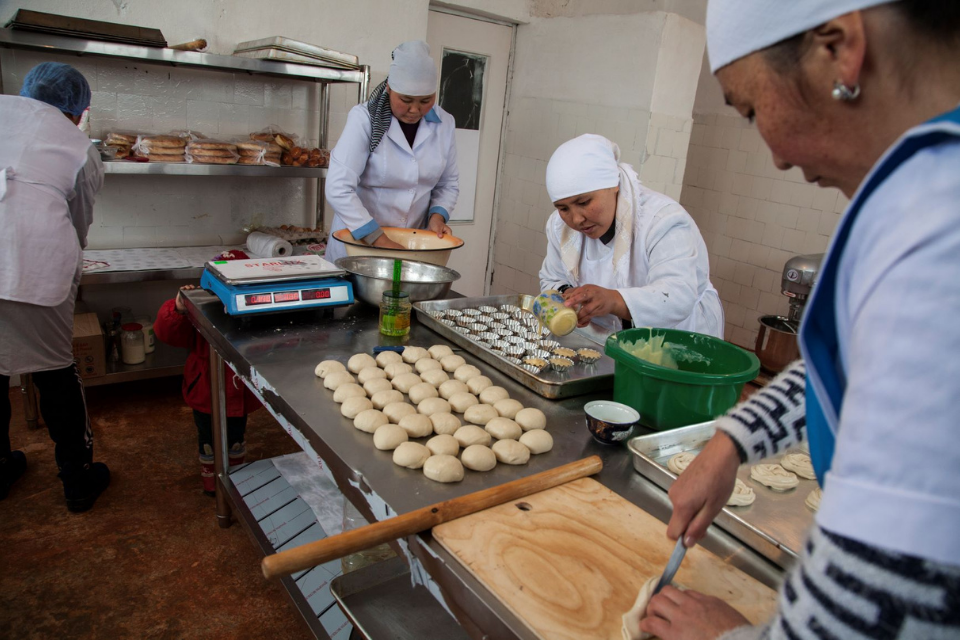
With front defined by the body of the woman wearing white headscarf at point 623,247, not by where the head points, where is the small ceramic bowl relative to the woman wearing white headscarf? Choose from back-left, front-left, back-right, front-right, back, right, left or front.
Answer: front-left

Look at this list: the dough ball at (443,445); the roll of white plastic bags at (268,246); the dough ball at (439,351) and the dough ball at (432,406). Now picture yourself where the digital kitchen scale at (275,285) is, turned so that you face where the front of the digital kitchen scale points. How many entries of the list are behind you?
1

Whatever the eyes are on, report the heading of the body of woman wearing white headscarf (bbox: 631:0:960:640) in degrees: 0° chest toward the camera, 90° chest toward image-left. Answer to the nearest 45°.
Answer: approximately 90°

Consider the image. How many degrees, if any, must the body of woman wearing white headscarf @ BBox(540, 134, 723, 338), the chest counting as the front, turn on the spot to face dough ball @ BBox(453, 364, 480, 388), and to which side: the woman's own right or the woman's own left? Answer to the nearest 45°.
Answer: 0° — they already face it

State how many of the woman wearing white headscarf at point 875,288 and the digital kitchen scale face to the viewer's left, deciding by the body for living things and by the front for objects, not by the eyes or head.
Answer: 1

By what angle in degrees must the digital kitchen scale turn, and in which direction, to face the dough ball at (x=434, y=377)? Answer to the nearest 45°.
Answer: approximately 45° to its left

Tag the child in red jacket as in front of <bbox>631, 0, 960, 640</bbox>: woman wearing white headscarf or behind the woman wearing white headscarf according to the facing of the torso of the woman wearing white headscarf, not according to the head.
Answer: in front

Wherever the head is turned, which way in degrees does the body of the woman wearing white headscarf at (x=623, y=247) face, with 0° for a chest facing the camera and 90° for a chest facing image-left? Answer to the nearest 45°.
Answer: approximately 45°

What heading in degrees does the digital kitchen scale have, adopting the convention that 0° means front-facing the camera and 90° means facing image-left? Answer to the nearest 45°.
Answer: approximately 0°

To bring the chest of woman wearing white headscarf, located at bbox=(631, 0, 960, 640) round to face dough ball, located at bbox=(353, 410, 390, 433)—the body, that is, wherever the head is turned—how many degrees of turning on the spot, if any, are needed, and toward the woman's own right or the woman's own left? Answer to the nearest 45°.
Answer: approximately 45° to the woman's own right

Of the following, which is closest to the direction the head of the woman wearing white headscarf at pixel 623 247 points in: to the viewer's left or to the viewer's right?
to the viewer's left
